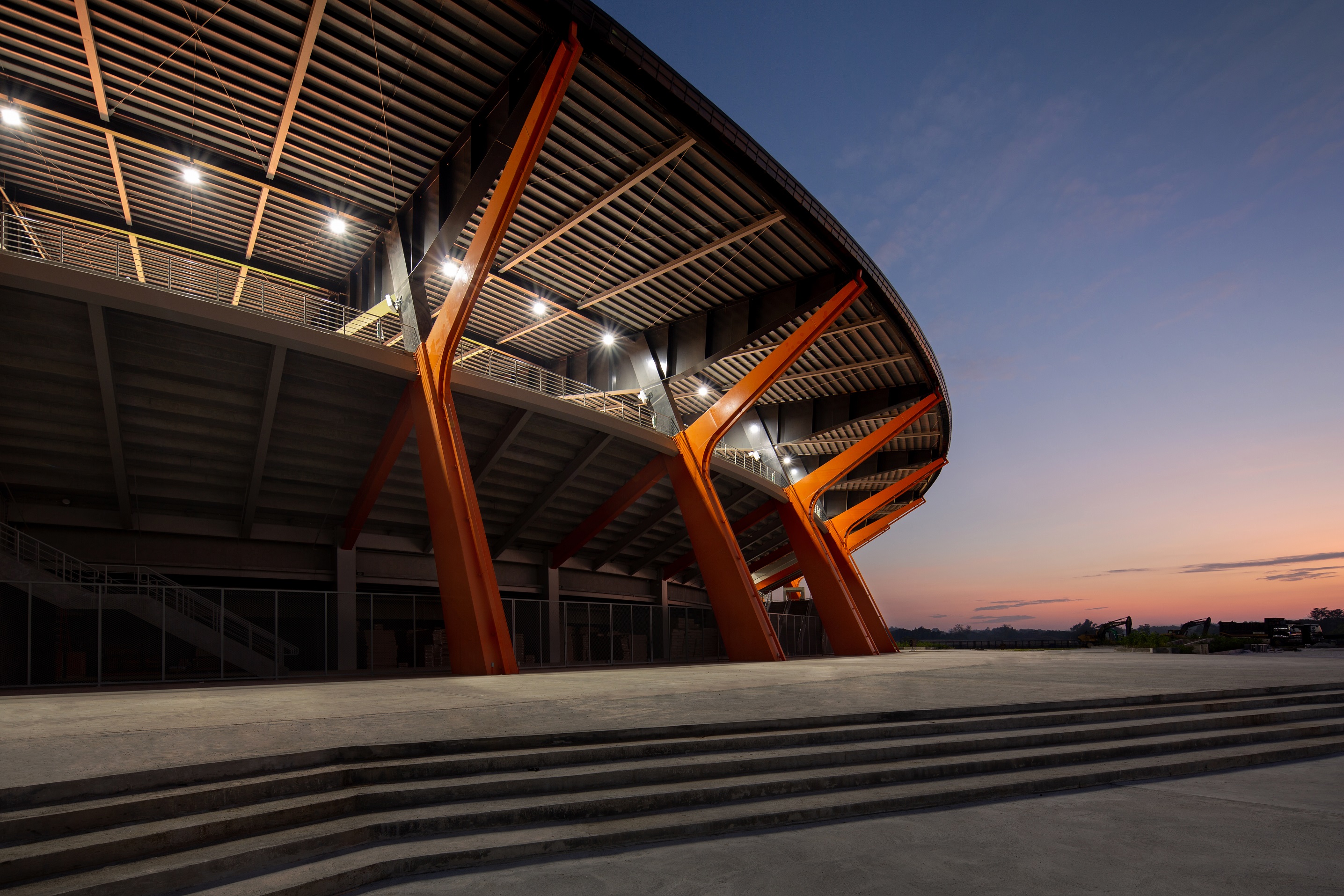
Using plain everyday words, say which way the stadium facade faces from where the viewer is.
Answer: facing the viewer and to the right of the viewer

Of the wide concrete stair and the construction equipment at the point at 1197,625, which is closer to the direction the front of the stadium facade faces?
the wide concrete stair

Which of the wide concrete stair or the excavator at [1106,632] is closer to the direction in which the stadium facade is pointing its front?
the wide concrete stair

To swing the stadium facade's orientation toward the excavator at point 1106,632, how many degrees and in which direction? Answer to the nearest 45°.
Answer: approximately 90° to its left

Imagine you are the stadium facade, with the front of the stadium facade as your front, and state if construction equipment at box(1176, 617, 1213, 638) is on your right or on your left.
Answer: on your left
